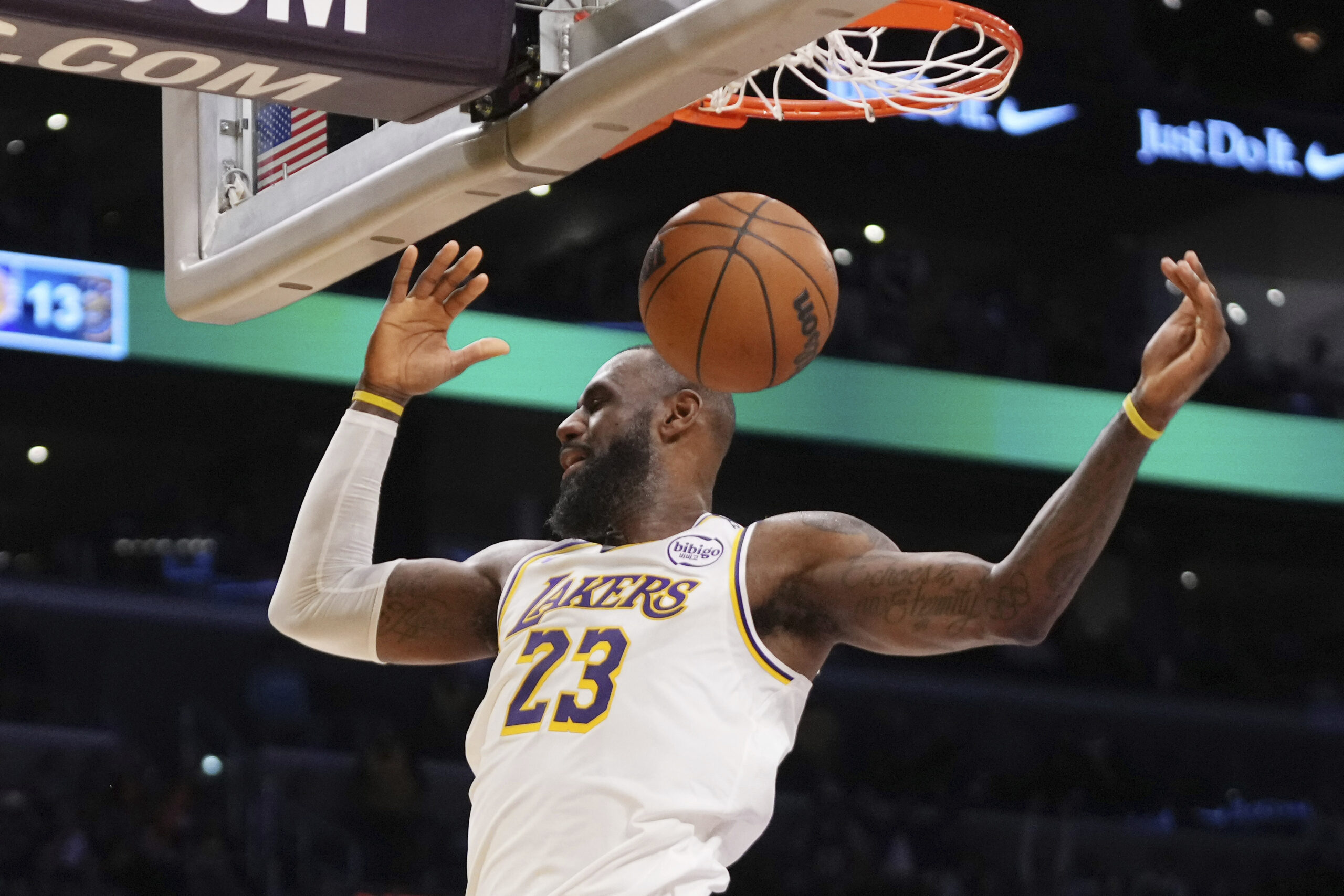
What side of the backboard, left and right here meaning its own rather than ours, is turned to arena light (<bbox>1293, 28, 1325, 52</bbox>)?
front

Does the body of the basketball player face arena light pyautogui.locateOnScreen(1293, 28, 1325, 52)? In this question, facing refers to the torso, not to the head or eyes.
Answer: no

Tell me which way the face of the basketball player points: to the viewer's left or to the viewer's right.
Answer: to the viewer's left

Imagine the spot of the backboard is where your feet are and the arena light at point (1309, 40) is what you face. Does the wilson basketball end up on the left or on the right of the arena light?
right

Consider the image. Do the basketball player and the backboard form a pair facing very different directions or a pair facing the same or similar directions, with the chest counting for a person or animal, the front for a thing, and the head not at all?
very different directions

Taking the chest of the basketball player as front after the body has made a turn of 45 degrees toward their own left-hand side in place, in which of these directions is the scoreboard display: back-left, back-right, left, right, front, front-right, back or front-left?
back-right

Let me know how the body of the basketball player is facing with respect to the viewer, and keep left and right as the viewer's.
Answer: facing the viewer and to the left of the viewer

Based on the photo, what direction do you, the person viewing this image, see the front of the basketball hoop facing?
facing away from the viewer and to the right of the viewer

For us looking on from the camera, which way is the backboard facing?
facing away from the viewer and to the right of the viewer

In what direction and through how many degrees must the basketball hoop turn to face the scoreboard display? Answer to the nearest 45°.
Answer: approximately 90° to its left
